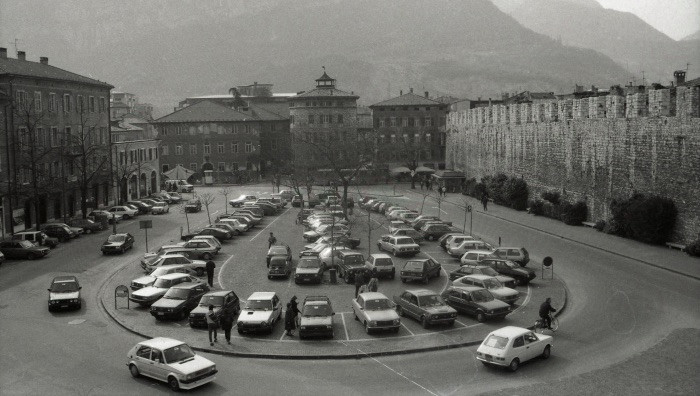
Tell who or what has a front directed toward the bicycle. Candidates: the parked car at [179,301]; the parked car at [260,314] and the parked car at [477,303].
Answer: the parked car at [477,303]

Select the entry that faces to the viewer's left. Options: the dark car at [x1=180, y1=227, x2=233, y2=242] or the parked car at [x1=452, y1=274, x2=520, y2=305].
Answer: the dark car

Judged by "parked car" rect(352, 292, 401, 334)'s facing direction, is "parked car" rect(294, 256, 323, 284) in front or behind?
behind

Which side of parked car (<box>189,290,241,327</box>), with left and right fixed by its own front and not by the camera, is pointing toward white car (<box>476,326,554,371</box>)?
left

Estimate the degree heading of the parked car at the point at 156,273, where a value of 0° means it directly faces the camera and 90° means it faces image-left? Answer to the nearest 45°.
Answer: approximately 45°

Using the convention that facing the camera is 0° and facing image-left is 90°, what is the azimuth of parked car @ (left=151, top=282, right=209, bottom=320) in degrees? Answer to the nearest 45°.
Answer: approximately 45°

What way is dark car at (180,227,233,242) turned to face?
to the viewer's left
